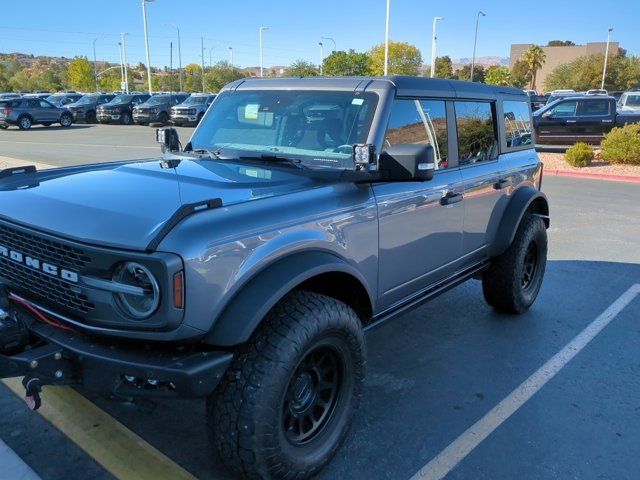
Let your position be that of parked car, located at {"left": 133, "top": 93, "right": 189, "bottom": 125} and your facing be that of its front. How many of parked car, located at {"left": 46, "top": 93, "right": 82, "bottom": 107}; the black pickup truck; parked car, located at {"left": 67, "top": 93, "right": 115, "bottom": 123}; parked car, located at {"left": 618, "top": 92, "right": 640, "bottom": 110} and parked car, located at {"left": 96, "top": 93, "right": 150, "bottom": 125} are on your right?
3

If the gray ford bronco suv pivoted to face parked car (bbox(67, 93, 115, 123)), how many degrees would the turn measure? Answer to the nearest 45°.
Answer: approximately 135° to its right

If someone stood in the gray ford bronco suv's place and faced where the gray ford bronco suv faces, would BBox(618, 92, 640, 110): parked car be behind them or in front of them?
behind

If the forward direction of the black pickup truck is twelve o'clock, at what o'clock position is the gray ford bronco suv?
The gray ford bronco suv is roughly at 9 o'clock from the black pickup truck.

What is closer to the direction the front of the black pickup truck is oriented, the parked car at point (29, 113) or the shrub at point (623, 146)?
the parked car

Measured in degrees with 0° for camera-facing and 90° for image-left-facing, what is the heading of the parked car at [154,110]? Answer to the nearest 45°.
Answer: approximately 45°

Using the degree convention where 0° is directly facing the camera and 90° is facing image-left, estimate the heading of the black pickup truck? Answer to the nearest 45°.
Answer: approximately 90°

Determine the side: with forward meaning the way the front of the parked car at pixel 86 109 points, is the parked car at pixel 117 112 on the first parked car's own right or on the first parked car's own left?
on the first parked car's own left

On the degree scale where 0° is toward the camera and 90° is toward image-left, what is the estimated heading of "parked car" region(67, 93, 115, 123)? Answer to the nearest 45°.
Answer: approximately 45°

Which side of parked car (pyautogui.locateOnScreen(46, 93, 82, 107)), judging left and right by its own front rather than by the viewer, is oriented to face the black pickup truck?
left

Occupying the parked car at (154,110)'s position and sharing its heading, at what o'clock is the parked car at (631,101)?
the parked car at (631,101) is roughly at 9 o'clock from the parked car at (154,110).
